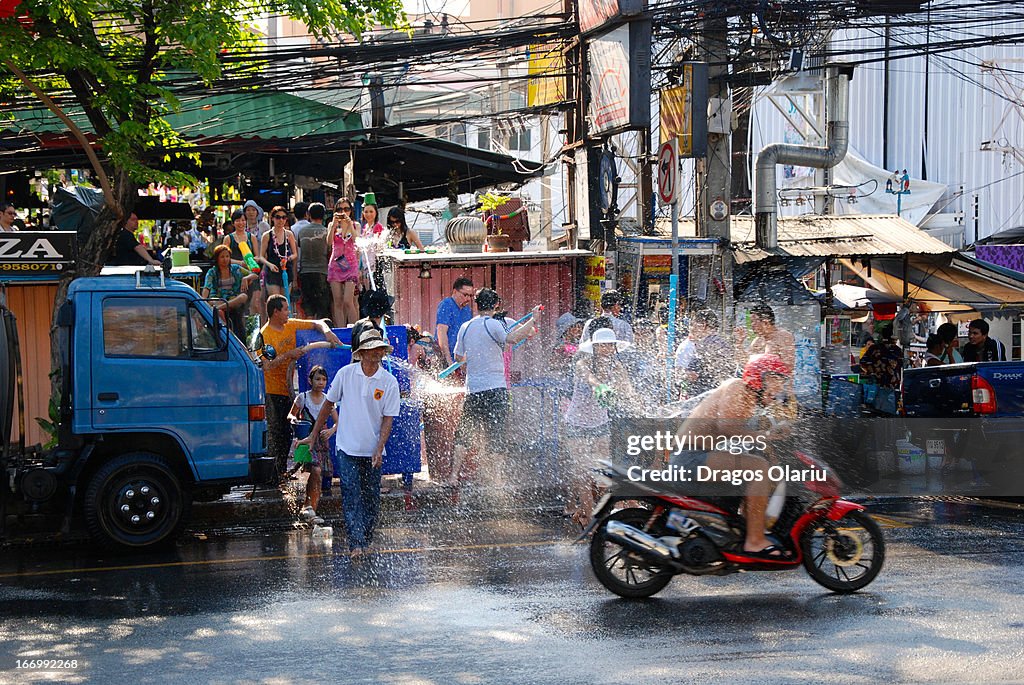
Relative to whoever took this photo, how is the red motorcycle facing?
facing to the right of the viewer

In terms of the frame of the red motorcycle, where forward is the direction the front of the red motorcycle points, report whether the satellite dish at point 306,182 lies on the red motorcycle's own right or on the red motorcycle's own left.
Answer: on the red motorcycle's own left

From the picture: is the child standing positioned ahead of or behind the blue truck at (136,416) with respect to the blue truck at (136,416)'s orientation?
ahead

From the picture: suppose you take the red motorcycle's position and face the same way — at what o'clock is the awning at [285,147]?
The awning is roughly at 8 o'clock from the red motorcycle.

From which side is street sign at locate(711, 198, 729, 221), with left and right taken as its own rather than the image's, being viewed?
front

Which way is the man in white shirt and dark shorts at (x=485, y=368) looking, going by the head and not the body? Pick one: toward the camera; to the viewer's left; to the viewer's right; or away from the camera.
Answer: away from the camera

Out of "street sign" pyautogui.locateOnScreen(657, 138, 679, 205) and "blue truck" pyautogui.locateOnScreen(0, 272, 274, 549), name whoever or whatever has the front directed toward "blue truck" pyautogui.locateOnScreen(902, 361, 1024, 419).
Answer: "blue truck" pyautogui.locateOnScreen(0, 272, 274, 549)

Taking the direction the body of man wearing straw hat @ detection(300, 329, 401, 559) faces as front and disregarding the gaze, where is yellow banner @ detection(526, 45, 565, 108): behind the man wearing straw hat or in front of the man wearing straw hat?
behind

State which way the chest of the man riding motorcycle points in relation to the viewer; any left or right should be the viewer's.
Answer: facing to the right of the viewer

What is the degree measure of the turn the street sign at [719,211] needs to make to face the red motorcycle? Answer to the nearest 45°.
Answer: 0° — it already faces it

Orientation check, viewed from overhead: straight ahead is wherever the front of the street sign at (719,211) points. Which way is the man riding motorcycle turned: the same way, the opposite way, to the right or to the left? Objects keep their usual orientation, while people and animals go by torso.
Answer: to the left

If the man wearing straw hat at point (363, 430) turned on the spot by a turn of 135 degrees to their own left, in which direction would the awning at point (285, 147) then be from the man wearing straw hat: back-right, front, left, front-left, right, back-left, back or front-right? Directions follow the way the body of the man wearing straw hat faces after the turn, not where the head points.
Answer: front-left

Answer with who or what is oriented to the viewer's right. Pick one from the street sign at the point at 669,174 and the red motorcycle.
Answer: the red motorcycle

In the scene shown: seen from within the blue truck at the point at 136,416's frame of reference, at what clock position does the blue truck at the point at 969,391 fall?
the blue truck at the point at 969,391 is roughly at 12 o'clock from the blue truck at the point at 136,416.

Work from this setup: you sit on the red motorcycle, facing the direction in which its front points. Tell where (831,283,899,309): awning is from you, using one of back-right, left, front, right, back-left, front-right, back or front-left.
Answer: left

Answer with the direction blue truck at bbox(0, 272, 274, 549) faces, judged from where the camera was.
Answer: facing to the right of the viewer

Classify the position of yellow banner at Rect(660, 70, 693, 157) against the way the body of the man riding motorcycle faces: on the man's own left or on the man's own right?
on the man's own left

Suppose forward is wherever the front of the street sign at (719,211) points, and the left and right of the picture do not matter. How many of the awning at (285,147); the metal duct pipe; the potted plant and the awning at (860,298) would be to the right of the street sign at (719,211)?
2
